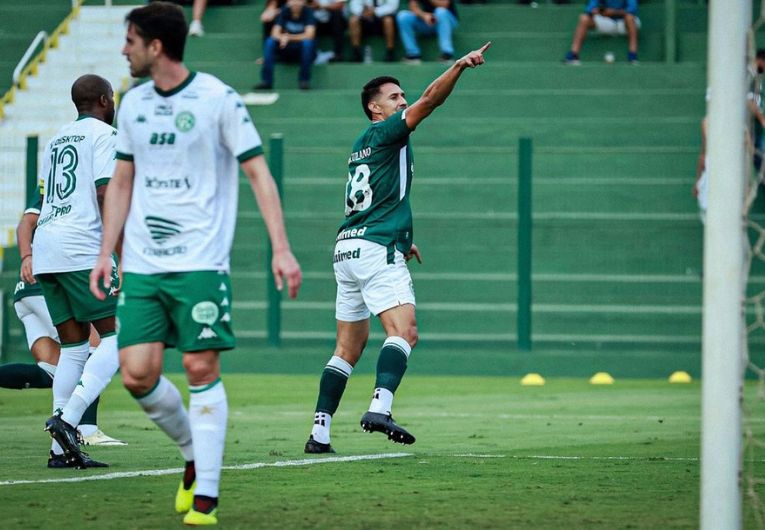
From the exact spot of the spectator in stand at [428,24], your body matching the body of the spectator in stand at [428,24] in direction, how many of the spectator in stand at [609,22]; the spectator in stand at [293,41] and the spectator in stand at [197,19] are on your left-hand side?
1

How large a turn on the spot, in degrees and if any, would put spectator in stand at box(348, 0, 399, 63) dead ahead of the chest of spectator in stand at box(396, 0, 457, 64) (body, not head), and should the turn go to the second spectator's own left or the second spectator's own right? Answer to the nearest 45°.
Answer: approximately 90° to the second spectator's own right

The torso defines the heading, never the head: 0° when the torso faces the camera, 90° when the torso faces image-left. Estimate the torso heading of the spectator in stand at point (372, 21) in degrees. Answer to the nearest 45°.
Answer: approximately 0°

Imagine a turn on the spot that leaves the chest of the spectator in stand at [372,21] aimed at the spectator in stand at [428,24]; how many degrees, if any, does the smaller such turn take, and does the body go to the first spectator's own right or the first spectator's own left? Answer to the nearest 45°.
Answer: approximately 90° to the first spectator's own left

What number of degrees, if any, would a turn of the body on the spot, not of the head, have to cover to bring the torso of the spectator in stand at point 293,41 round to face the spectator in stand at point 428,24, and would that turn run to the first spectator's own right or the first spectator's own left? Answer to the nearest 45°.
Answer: approximately 90° to the first spectator's own left

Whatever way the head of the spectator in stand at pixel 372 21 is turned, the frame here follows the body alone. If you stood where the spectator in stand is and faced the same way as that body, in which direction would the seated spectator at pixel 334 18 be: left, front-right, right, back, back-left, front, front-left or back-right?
right

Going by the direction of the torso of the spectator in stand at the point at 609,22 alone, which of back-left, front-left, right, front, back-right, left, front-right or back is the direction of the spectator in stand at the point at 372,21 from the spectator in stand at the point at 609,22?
right

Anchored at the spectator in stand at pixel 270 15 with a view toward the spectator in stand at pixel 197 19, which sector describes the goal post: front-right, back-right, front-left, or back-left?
back-left

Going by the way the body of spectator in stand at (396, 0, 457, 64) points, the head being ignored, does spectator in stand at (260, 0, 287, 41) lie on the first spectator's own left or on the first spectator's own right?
on the first spectator's own right

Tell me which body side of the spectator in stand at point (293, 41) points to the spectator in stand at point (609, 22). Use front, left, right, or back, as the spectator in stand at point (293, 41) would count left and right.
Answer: left

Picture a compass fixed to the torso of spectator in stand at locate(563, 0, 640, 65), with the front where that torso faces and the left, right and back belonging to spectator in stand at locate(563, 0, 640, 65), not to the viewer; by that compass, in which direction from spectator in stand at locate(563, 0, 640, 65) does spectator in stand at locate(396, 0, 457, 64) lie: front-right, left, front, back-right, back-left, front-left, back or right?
right

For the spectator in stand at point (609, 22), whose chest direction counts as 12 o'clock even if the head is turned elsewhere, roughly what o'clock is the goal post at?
The goal post is roughly at 12 o'clock from the spectator in stand.
